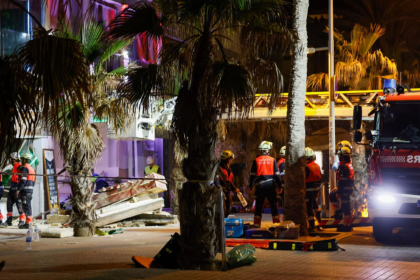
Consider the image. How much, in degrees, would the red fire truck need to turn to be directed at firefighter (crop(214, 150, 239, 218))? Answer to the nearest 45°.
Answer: approximately 135° to its right

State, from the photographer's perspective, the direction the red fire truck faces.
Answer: facing the viewer

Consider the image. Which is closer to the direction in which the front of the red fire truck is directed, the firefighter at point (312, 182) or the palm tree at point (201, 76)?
the palm tree

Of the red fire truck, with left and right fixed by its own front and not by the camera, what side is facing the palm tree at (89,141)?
right

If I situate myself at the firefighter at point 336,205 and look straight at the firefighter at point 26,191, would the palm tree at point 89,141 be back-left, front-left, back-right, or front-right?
front-left
